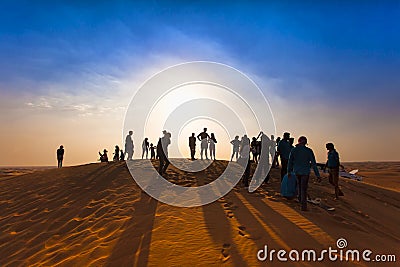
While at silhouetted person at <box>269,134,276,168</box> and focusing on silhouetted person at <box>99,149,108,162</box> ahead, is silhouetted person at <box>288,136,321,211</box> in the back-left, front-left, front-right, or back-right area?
back-left

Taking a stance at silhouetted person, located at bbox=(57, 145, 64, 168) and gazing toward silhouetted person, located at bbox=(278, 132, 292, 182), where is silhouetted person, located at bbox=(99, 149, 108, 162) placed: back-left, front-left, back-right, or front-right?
front-left

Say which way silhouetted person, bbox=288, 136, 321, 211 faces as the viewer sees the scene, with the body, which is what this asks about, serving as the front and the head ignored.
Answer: away from the camera

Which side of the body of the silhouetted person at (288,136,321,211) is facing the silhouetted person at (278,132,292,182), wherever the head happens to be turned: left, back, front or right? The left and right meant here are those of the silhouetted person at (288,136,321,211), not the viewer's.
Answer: front

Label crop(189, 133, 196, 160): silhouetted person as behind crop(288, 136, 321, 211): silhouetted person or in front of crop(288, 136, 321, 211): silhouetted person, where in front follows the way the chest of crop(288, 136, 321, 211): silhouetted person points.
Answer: in front

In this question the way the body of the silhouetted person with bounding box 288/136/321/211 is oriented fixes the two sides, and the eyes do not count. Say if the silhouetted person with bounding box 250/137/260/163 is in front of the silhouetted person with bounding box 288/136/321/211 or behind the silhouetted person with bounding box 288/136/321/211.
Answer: in front
